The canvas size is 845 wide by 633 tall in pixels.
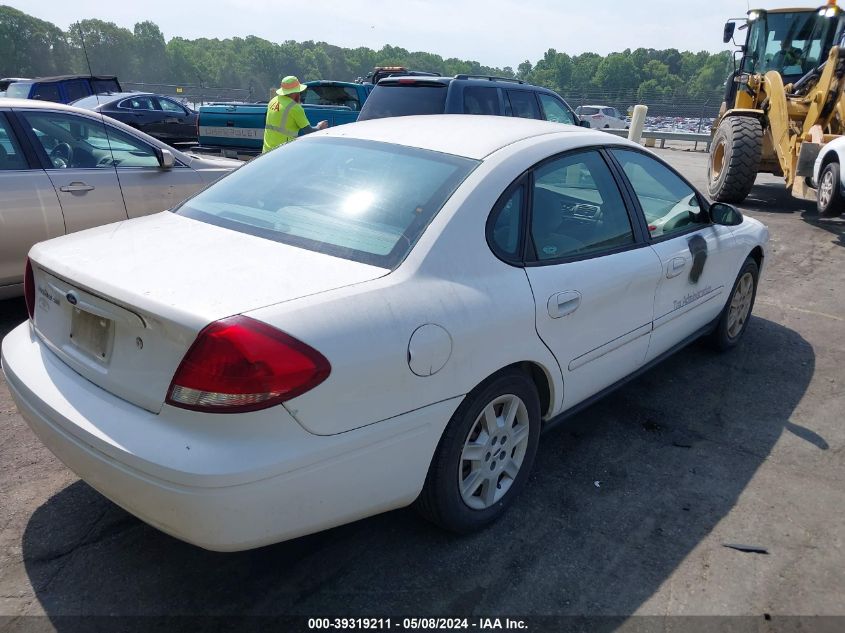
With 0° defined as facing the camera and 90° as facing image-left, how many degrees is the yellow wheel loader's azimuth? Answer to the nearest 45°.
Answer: approximately 315°

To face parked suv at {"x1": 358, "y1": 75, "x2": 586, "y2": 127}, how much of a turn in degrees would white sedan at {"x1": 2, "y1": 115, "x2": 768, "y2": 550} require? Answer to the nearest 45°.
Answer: approximately 45° to its left

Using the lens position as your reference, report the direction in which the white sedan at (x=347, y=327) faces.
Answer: facing away from the viewer and to the right of the viewer

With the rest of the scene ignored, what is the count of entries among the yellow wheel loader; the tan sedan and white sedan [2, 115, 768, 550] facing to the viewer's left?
0

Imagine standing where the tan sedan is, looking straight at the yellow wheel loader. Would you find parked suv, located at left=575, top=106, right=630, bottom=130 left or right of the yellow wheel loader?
left

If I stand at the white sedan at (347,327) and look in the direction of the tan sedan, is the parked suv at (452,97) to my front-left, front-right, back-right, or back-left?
front-right

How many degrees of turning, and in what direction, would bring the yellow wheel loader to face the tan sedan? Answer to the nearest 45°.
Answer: approximately 90° to its right

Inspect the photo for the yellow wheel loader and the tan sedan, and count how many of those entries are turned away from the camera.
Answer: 0

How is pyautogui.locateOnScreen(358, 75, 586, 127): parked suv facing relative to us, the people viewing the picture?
facing away from the viewer and to the right of the viewer

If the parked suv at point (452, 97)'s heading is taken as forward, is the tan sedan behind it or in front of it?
behind

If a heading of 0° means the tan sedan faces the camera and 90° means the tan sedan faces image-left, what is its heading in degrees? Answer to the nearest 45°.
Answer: approximately 270°

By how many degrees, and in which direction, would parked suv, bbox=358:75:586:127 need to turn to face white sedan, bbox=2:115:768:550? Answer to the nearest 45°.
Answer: approximately 135° to its right

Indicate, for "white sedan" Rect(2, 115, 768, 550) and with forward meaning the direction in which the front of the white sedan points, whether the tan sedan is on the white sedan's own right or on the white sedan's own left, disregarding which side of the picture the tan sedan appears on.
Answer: on the white sedan's own left

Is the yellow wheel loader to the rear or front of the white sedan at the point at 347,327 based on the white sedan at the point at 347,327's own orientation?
to the front
